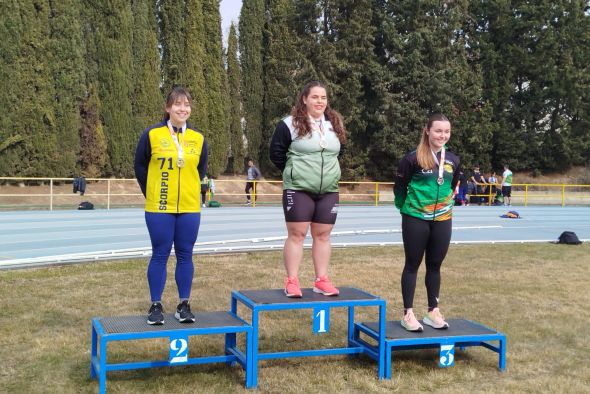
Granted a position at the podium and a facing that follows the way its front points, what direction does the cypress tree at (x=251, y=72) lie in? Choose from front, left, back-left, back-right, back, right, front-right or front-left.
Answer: back

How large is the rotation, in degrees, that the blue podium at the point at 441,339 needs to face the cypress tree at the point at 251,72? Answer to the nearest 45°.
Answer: approximately 180°

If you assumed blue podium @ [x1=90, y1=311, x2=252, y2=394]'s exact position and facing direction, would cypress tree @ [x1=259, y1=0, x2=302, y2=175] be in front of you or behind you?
behind

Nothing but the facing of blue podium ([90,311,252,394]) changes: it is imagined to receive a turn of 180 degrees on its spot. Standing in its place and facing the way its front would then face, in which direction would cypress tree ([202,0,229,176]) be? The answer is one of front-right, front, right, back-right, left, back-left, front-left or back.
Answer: front

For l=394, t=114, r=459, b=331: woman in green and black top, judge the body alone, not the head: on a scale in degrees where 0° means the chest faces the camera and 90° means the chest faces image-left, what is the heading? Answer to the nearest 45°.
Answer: approximately 315°

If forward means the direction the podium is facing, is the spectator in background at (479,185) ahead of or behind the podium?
behind

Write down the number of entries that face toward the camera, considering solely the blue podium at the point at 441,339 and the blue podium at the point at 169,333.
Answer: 2

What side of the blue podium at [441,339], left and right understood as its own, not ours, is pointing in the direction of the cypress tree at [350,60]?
back

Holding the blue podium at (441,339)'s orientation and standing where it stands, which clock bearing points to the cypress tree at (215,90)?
The cypress tree is roughly at 5 o'clock from the blue podium.

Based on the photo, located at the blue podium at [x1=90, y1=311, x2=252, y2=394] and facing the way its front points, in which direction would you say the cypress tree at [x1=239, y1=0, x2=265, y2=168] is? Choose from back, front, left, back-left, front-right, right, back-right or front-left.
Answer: back
